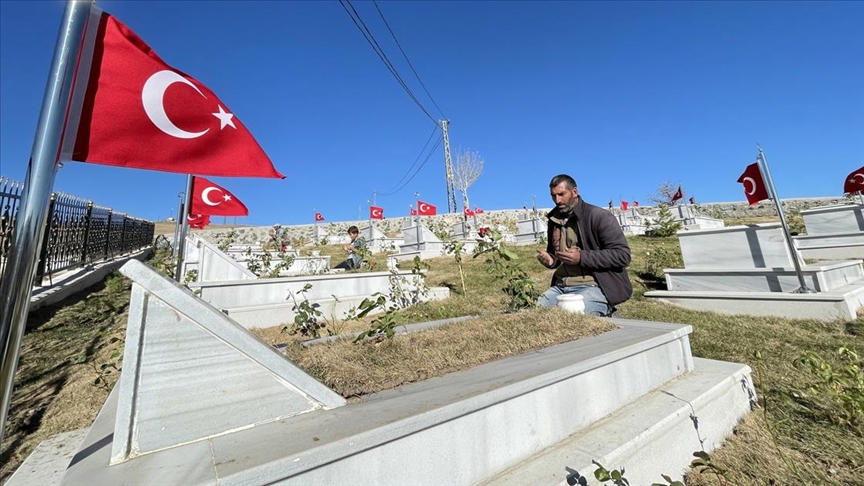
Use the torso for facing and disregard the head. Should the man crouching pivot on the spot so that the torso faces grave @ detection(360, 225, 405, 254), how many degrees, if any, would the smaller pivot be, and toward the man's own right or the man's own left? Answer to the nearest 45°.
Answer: approximately 90° to the man's own right

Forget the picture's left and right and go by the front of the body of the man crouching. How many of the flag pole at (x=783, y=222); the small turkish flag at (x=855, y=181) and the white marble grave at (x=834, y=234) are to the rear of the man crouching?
3

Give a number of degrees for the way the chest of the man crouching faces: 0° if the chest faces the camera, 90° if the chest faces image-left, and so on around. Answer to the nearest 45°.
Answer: approximately 45°

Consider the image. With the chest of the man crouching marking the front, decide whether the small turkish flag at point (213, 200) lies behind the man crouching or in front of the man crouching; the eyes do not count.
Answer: in front

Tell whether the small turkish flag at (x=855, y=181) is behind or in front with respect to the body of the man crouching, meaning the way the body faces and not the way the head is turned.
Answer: behind

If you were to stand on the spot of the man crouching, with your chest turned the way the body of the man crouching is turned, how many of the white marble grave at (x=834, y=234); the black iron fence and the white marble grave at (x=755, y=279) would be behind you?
2

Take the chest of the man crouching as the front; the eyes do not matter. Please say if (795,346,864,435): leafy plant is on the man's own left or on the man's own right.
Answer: on the man's own left

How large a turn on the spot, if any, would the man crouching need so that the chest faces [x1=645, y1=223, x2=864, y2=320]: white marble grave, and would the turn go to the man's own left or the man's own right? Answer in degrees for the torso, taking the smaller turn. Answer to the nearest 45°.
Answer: approximately 180°

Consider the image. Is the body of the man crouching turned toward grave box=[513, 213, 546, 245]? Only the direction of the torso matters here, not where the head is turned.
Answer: no

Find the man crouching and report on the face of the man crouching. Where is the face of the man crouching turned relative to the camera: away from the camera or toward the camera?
toward the camera

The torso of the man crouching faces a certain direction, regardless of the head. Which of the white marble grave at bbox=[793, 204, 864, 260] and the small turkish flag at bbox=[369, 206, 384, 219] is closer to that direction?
the small turkish flag

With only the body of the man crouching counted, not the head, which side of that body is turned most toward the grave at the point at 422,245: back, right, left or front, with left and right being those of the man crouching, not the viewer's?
right

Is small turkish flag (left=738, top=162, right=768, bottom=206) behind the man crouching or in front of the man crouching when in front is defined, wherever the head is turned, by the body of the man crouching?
behind

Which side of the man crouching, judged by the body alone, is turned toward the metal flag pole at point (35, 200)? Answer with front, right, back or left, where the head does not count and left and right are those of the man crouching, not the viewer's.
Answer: front

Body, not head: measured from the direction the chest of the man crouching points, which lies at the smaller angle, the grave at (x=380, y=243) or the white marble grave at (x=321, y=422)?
the white marble grave

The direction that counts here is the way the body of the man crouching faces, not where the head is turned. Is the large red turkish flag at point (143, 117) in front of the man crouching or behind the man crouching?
in front

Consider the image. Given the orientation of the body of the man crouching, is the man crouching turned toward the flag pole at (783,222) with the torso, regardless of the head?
no
